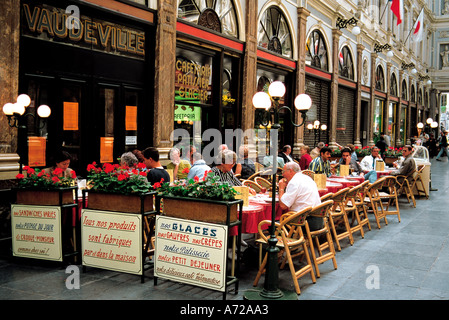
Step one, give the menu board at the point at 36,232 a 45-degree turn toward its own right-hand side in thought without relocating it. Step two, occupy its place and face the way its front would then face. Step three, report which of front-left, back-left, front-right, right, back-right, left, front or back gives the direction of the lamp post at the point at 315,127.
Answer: back

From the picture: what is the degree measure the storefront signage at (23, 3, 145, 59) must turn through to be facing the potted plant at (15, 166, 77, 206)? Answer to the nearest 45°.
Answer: approximately 45° to its right

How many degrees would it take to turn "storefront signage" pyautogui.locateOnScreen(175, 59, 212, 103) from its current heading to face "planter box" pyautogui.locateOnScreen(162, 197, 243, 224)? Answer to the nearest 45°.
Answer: approximately 45° to its right

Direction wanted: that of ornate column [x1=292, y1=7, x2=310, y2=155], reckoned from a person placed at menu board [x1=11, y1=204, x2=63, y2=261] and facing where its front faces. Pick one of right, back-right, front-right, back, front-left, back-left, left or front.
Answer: back-left

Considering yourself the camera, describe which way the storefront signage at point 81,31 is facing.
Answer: facing the viewer and to the right of the viewer

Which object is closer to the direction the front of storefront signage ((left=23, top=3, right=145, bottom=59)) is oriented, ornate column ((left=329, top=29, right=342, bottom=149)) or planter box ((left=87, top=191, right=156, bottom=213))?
the planter box

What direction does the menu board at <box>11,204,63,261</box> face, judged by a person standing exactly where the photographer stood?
facing the viewer

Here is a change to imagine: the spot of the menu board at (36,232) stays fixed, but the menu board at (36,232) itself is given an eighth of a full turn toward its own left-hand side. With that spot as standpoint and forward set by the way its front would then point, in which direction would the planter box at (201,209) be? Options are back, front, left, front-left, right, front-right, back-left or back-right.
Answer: front

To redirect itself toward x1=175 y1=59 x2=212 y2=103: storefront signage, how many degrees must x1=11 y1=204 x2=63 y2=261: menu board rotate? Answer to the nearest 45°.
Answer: approximately 135° to its left

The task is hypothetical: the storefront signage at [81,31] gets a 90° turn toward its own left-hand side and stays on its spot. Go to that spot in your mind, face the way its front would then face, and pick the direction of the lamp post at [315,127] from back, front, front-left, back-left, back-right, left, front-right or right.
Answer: front

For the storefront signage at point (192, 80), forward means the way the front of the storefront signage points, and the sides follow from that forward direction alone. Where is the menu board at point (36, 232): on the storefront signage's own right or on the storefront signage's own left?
on the storefront signage's own right

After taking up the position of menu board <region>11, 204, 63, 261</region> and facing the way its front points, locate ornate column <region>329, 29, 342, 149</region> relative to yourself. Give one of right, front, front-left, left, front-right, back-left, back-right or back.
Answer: back-left

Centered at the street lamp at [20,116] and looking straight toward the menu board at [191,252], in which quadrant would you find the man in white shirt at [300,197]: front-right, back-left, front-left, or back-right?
front-left
